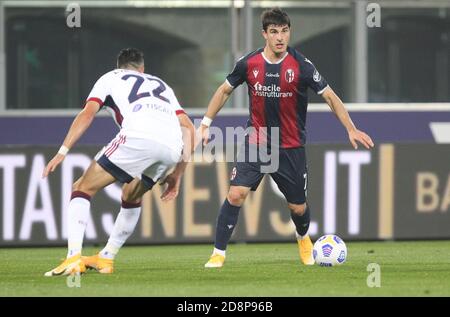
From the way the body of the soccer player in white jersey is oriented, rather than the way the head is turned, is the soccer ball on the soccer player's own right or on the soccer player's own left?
on the soccer player's own right
